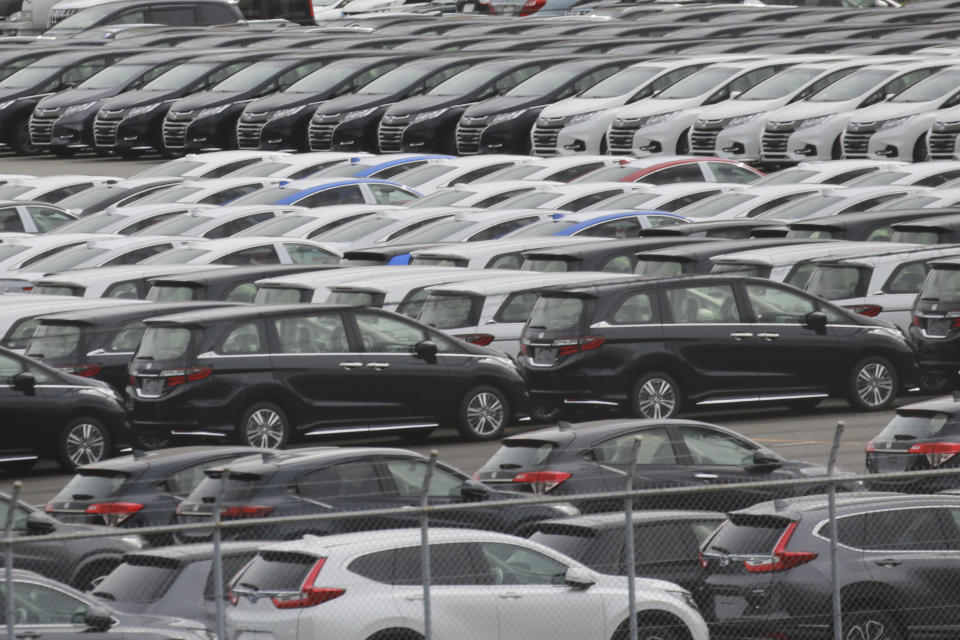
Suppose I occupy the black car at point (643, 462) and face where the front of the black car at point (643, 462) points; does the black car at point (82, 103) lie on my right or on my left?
on my left

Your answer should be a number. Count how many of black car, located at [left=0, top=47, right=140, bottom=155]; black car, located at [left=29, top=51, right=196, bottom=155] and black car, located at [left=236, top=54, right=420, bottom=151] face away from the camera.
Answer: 0

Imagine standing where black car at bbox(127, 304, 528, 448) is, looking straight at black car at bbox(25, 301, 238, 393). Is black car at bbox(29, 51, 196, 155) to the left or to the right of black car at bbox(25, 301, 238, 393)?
right

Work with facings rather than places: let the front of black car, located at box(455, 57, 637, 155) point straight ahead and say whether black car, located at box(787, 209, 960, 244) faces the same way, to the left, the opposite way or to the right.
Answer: the opposite way

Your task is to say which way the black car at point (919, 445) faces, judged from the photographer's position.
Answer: facing away from the viewer and to the right of the viewer

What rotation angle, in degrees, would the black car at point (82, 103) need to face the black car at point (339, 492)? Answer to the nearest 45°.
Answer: approximately 45° to its left

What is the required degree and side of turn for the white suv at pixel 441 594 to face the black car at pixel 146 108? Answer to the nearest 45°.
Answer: approximately 45° to its left

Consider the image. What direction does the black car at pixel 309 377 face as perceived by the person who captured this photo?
facing away from the viewer and to the right of the viewer

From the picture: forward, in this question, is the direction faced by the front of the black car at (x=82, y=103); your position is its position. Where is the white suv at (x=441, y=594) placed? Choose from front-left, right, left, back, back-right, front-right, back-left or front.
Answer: front-left

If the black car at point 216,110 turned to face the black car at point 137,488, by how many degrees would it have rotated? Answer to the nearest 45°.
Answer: approximately 45° to its left

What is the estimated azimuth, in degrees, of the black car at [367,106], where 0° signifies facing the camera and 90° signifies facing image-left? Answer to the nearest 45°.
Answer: approximately 45°

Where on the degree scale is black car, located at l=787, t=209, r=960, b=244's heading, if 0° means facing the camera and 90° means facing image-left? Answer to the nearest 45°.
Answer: approximately 225°

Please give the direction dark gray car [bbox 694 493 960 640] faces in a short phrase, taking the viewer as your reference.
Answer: facing away from the viewer and to the right of the viewer

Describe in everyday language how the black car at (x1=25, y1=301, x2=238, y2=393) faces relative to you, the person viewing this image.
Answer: facing away from the viewer and to the right of the viewer

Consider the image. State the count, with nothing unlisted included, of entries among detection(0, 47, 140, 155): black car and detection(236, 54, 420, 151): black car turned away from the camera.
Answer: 0

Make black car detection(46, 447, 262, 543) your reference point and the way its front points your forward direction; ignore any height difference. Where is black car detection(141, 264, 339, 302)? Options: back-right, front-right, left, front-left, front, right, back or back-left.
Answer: front-left
